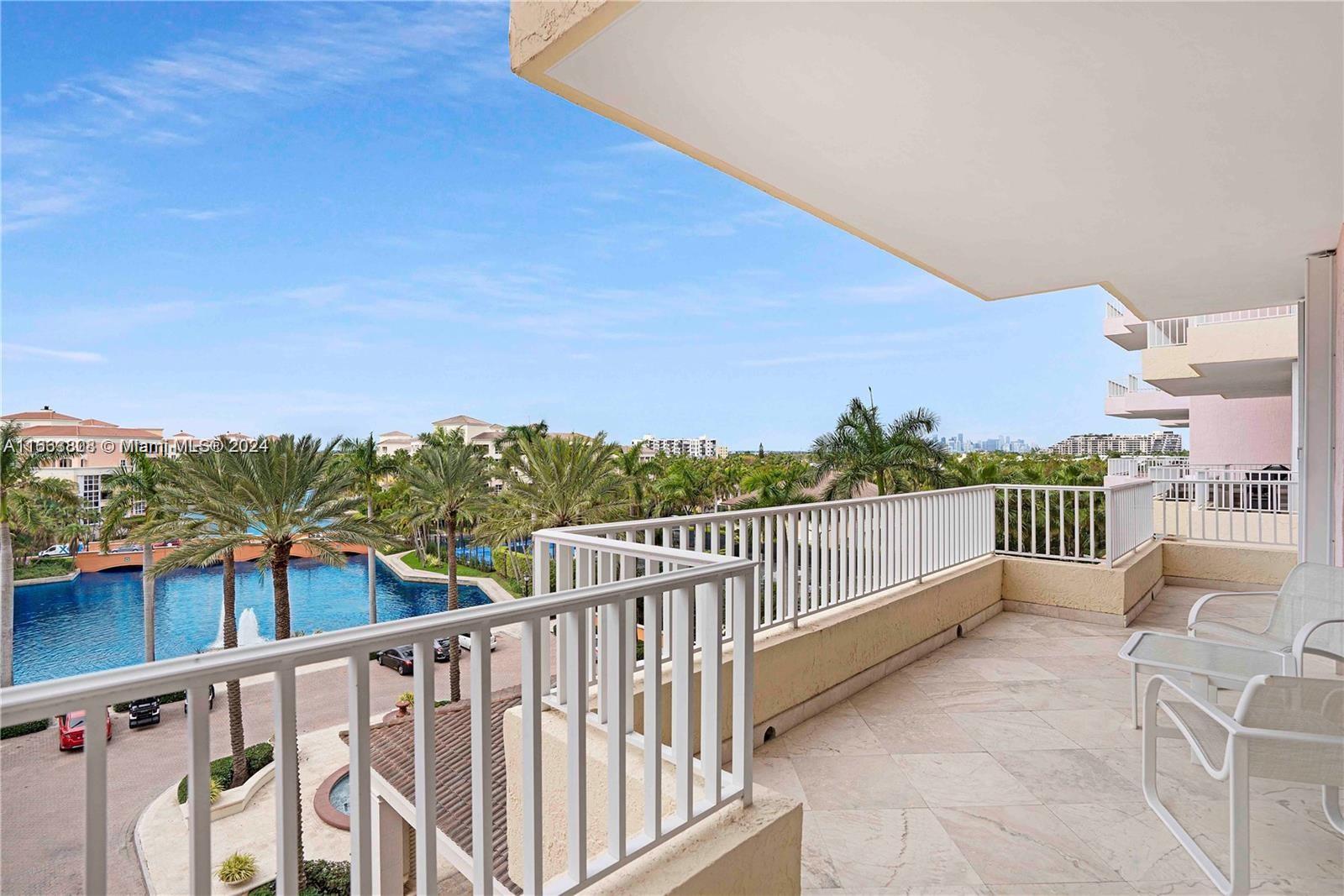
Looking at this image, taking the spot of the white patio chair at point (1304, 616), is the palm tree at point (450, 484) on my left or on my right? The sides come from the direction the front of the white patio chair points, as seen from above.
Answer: on my right

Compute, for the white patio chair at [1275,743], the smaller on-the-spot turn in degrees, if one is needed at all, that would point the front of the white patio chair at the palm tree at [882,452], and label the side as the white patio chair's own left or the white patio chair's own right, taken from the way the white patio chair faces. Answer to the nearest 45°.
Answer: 0° — it already faces it

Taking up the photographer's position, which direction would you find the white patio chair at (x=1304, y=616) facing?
facing the viewer and to the left of the viewer

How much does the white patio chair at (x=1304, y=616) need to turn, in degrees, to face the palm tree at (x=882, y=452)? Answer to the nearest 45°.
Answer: approximately 90° to its right

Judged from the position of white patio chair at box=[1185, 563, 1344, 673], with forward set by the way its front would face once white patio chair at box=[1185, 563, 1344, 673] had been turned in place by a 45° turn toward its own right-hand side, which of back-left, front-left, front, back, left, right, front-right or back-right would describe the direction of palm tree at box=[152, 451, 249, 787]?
front

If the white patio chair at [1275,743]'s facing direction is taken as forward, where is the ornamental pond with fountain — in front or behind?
in front

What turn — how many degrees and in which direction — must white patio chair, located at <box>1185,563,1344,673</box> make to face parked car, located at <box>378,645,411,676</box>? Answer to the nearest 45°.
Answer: approximately 45° to its right

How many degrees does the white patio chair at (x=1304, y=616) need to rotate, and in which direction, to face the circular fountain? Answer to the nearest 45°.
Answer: approximately 45° to its right

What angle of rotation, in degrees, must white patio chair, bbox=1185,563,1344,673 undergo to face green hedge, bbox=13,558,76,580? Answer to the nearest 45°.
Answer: approximately 45° to its right

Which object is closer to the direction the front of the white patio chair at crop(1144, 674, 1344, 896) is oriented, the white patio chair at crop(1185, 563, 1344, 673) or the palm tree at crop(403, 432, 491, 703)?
the palm tree

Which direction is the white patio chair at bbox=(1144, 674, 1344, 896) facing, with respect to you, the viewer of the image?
facing away from the viewer and to the left of the viewer

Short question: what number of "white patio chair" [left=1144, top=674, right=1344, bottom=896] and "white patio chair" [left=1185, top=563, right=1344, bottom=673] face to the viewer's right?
0
